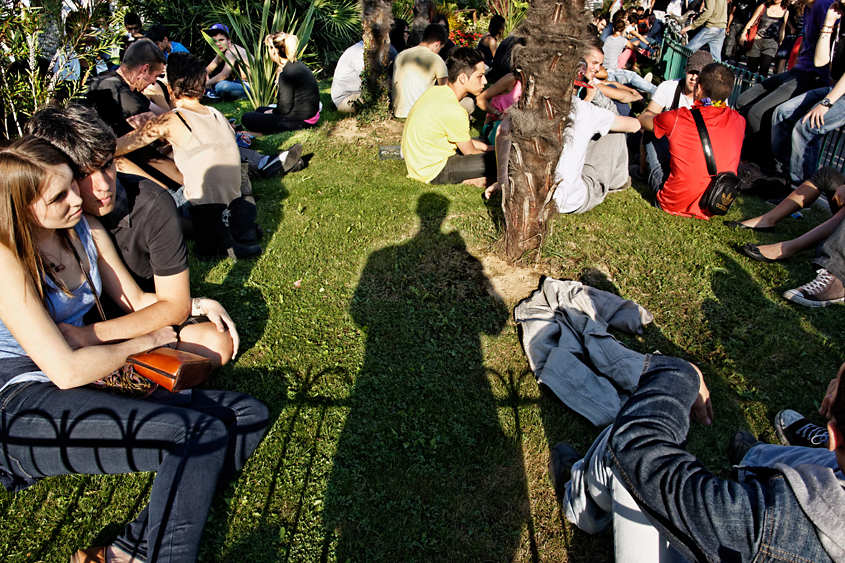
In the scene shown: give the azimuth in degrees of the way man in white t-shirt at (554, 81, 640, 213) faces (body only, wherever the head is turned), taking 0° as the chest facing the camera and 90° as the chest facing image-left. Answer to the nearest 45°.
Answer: approximately 270°

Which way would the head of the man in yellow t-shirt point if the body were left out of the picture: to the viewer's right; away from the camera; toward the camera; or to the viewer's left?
to the viewer's right

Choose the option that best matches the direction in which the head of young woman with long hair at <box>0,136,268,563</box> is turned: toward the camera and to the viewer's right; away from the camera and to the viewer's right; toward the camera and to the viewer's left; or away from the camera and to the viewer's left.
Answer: toward the camera and to the viewer's right

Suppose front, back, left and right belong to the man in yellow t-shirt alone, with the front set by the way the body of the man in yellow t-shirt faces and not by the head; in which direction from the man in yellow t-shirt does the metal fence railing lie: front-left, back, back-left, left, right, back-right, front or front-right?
front-left

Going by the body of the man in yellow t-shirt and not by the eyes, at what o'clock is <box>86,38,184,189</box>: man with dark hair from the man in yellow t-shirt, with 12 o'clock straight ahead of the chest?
The man with dark hair is roughly at 6 o'clock from the man in yellow t-shirt.

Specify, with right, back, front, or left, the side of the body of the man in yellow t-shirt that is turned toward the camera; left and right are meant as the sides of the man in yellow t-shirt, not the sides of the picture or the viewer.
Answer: right

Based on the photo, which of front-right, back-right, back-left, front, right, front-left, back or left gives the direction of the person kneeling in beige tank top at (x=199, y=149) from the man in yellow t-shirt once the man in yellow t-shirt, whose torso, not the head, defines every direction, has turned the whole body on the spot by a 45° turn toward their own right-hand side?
right
